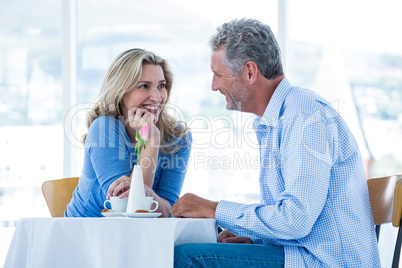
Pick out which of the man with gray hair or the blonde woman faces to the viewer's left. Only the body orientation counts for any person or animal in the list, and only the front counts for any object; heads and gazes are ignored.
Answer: the man with gray hair

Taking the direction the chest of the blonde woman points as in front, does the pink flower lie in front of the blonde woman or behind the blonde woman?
in front

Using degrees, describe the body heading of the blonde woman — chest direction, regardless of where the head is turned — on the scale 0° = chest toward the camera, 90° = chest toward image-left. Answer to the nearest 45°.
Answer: approximately 315°

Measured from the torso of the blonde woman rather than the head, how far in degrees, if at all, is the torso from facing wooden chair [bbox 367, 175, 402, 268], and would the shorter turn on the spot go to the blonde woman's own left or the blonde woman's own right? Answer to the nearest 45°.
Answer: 0° — they already face it

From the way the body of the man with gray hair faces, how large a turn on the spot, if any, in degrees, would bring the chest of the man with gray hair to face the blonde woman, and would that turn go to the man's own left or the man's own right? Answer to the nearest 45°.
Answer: approximately 45° to the man's own right

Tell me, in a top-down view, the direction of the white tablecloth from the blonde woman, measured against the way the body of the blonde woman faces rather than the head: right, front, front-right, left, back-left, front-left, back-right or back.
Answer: front-right

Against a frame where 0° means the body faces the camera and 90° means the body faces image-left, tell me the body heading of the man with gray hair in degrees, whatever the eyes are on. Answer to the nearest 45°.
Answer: approximately 90°

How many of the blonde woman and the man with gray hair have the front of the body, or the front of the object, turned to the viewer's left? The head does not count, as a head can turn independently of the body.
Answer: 1

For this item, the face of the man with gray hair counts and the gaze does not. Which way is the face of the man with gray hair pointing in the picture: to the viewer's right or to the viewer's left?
to the viewer's left

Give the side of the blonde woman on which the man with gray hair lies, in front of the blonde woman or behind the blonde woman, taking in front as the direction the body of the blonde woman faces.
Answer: in front
